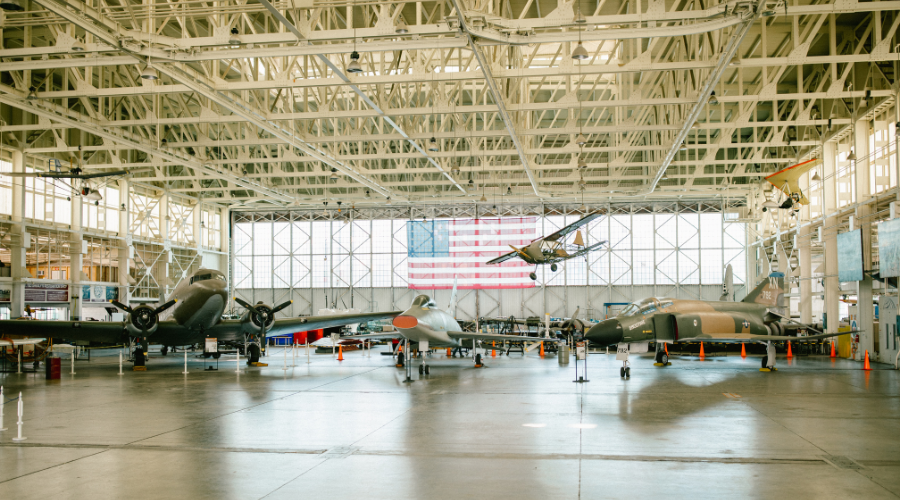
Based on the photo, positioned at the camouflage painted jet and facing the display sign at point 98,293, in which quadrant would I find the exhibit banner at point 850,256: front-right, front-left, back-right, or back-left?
back-right

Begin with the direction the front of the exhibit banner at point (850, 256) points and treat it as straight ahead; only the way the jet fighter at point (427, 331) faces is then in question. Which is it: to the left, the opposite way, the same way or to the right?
to the left

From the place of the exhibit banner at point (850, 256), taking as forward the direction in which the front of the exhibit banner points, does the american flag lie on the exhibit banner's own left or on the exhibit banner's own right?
on the exhibit banner's own right

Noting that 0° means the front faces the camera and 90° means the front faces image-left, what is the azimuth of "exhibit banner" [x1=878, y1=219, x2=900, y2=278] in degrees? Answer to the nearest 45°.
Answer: approximately 45°

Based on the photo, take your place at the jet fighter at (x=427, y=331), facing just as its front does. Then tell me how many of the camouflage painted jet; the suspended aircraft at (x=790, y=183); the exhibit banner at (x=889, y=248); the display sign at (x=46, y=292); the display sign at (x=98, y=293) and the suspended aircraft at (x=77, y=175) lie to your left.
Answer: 3

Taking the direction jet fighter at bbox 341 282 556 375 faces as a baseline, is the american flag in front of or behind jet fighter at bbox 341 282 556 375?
behind

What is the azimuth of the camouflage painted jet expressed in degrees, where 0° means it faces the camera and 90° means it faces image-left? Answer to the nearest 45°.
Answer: approximately 45°
